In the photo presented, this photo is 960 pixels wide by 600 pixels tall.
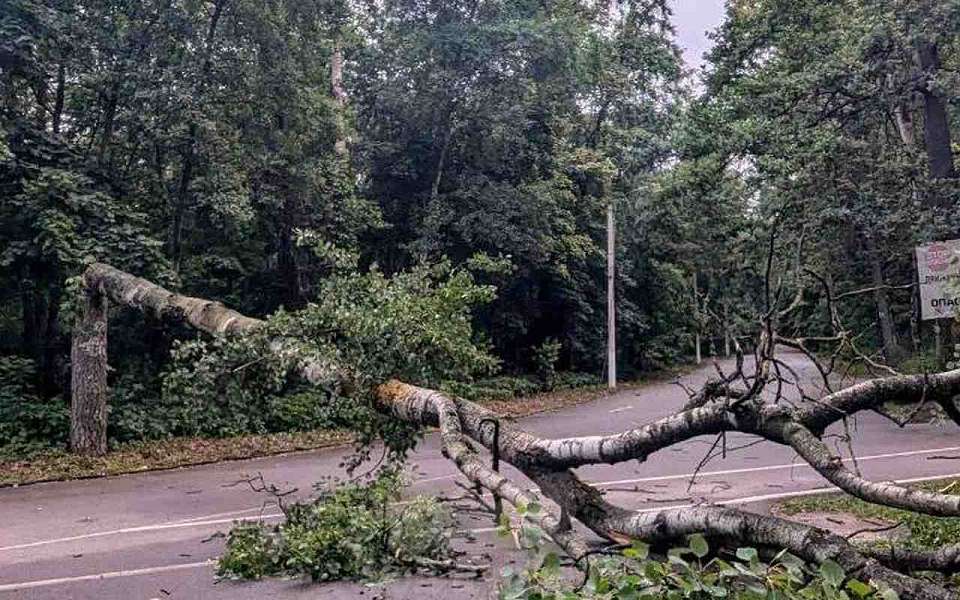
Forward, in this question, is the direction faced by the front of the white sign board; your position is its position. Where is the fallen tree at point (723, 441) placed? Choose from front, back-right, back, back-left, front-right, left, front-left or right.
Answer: front

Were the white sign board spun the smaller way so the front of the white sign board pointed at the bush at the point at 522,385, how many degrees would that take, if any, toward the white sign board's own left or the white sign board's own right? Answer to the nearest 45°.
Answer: approximately 135° to the white sign board's own right

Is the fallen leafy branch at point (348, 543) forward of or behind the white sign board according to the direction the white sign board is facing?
forward

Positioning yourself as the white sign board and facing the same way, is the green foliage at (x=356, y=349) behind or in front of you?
in front

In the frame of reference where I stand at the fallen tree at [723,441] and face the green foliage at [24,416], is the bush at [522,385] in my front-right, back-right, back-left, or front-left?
front-right

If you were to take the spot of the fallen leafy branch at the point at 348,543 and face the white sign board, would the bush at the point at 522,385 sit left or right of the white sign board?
left

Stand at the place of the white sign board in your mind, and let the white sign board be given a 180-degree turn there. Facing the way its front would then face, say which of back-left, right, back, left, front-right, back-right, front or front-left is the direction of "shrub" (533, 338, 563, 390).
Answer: front-left

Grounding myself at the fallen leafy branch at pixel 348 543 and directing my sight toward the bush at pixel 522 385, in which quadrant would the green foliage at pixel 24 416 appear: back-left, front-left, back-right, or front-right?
front-left

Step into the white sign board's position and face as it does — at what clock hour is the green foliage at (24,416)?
The green foliage is roughly at 2 o'clock from the white sign board.

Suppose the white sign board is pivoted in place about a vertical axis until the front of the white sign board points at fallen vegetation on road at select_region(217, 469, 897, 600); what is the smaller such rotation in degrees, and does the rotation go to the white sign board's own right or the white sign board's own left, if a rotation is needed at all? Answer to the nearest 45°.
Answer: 0° — it already faces it

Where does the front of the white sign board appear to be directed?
toward the camera

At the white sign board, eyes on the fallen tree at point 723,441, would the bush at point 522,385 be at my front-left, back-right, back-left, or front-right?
front-right
